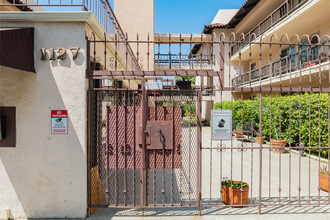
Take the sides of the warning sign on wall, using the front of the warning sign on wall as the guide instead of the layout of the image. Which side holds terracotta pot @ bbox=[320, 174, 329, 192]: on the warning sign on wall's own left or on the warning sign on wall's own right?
on the warning sign on wall's own left

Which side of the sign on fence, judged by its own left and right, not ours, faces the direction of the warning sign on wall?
right

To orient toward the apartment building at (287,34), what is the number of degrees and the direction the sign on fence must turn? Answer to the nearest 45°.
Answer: approximately 180°

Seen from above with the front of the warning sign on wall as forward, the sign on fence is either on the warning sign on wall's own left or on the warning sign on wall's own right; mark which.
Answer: on the warning sign on wall's own left

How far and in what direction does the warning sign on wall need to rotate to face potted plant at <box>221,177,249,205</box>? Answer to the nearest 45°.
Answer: approximately 90° to its left

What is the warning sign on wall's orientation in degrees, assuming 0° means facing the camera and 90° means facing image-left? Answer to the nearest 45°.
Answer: approximately 0°

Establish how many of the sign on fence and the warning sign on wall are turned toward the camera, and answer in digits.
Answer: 2

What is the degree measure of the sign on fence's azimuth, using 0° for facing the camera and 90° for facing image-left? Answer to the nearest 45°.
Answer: approximately 0°

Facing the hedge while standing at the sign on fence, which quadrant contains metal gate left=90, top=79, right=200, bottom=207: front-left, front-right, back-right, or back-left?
back-left

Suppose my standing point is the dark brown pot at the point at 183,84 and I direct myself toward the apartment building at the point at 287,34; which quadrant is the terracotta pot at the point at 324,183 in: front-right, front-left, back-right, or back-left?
front-right
